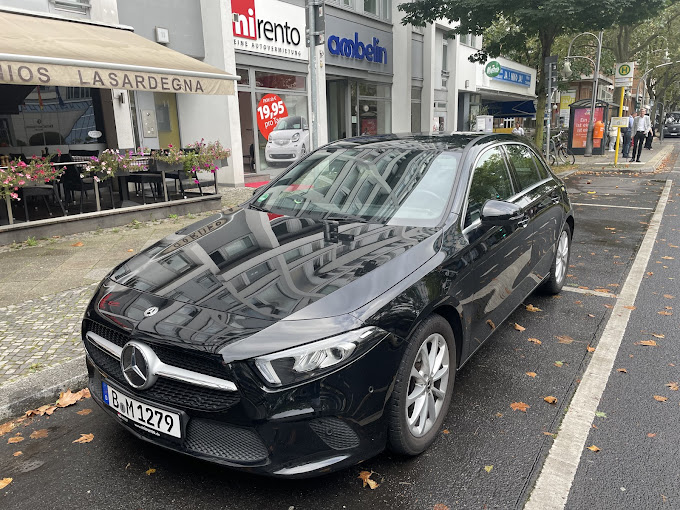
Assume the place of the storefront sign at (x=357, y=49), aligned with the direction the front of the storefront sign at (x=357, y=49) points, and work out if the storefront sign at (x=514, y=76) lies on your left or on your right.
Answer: on your left

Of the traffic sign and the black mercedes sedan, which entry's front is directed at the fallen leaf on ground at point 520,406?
the traffic sign

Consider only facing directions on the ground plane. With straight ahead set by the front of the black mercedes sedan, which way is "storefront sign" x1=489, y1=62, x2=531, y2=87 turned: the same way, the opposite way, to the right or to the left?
to the left

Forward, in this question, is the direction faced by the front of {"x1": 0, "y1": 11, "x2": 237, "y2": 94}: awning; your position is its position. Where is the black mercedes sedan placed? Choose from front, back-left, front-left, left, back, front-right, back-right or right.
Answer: front-right

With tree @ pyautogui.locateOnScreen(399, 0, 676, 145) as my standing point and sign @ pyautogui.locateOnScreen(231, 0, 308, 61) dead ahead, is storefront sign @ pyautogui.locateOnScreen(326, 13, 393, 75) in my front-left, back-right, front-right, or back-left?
front-right

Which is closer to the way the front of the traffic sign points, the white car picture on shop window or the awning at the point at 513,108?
the white car picture on shop window

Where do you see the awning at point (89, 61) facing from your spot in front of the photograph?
facing the viewer and to the right of the viewer

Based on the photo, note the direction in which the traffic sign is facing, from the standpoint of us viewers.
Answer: facing the viewer

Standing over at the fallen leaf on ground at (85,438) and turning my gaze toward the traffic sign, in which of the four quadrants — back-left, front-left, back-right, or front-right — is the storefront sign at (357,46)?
front-left

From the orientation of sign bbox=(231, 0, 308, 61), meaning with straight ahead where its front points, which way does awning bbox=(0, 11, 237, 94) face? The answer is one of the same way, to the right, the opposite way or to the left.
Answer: the same way

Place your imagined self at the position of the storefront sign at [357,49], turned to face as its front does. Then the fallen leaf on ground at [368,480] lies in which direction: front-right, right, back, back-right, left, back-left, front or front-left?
front-right

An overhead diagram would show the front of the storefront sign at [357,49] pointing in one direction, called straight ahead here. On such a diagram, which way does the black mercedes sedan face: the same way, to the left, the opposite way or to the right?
to the right

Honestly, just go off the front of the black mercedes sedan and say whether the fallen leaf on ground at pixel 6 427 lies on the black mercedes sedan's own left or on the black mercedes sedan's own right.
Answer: on the black mercedes sedan's own right

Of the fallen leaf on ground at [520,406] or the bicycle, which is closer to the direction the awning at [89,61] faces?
the fallen leaf on ground

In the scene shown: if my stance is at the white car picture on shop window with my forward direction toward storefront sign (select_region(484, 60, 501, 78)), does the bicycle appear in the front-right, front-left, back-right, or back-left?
front-right

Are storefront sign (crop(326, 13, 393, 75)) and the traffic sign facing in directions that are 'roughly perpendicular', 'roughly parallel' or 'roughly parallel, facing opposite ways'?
roughly perpendicular

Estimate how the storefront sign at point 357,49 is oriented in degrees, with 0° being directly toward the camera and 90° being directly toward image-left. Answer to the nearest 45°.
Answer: approximately 315°
